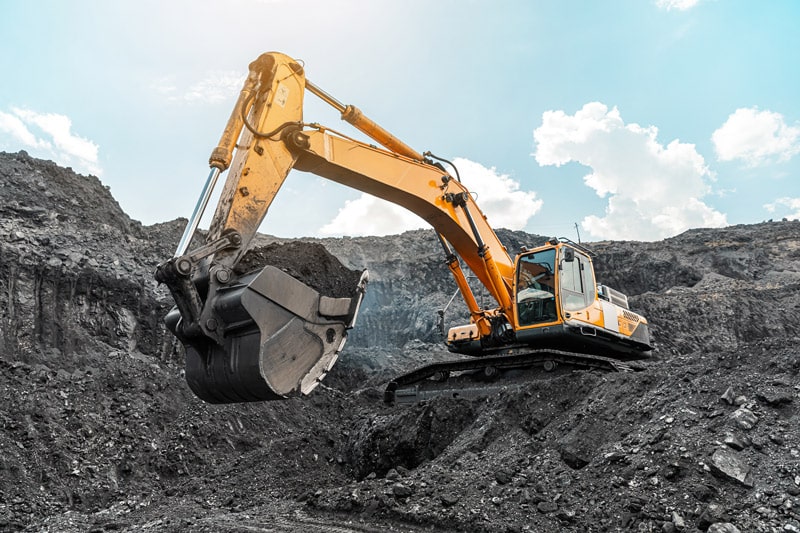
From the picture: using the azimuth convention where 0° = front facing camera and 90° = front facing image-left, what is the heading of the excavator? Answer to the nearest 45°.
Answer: approximately 45°
